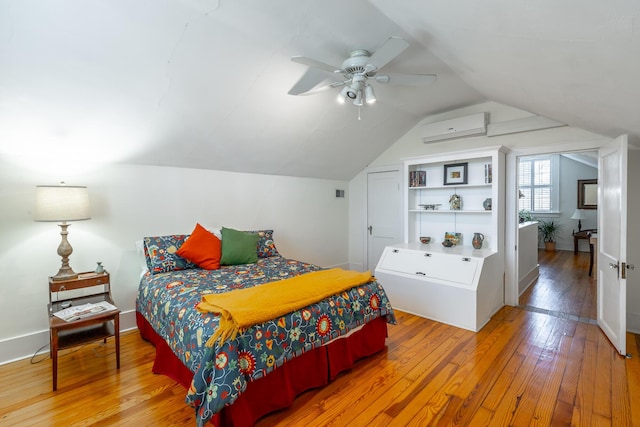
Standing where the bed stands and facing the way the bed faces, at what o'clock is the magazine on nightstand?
The magazine on nightstand is roughly at 5 o'clock from the bed.

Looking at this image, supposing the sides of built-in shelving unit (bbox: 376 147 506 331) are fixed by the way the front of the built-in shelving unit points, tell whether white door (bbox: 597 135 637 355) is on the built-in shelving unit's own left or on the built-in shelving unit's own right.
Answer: on the built-in shelving unit's own left

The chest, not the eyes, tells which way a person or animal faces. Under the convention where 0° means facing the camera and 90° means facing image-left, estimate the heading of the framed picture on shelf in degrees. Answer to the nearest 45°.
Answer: approximately 45°

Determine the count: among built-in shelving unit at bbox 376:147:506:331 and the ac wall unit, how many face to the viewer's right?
0

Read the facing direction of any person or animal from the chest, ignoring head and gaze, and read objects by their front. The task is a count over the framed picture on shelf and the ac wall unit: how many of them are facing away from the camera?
0

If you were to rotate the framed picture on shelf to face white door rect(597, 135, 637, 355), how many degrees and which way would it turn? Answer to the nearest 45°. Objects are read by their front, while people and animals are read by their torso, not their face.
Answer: approximately 90° to its left

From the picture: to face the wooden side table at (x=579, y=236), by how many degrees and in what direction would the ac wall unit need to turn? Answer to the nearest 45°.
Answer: approximately 180°

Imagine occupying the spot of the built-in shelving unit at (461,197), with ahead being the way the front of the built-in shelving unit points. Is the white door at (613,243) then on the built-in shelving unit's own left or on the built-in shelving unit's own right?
on the built-in shelving unit's own left

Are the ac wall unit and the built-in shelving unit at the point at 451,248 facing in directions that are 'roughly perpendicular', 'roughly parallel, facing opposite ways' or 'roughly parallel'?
roughly parallel

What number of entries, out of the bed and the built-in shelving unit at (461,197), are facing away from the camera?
0

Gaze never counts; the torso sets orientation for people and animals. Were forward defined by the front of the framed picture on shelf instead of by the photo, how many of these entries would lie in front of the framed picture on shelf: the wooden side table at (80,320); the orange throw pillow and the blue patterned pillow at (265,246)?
3

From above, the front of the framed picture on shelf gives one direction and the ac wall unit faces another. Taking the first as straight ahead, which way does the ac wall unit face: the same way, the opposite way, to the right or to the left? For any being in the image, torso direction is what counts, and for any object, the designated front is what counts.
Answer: the same way

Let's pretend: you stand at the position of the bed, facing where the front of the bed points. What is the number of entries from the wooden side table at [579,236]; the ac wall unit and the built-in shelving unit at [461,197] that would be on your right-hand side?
0

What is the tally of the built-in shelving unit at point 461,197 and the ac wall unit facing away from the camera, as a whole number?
0

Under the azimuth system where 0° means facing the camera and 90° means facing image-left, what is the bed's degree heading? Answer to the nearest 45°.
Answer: approximately 315°
